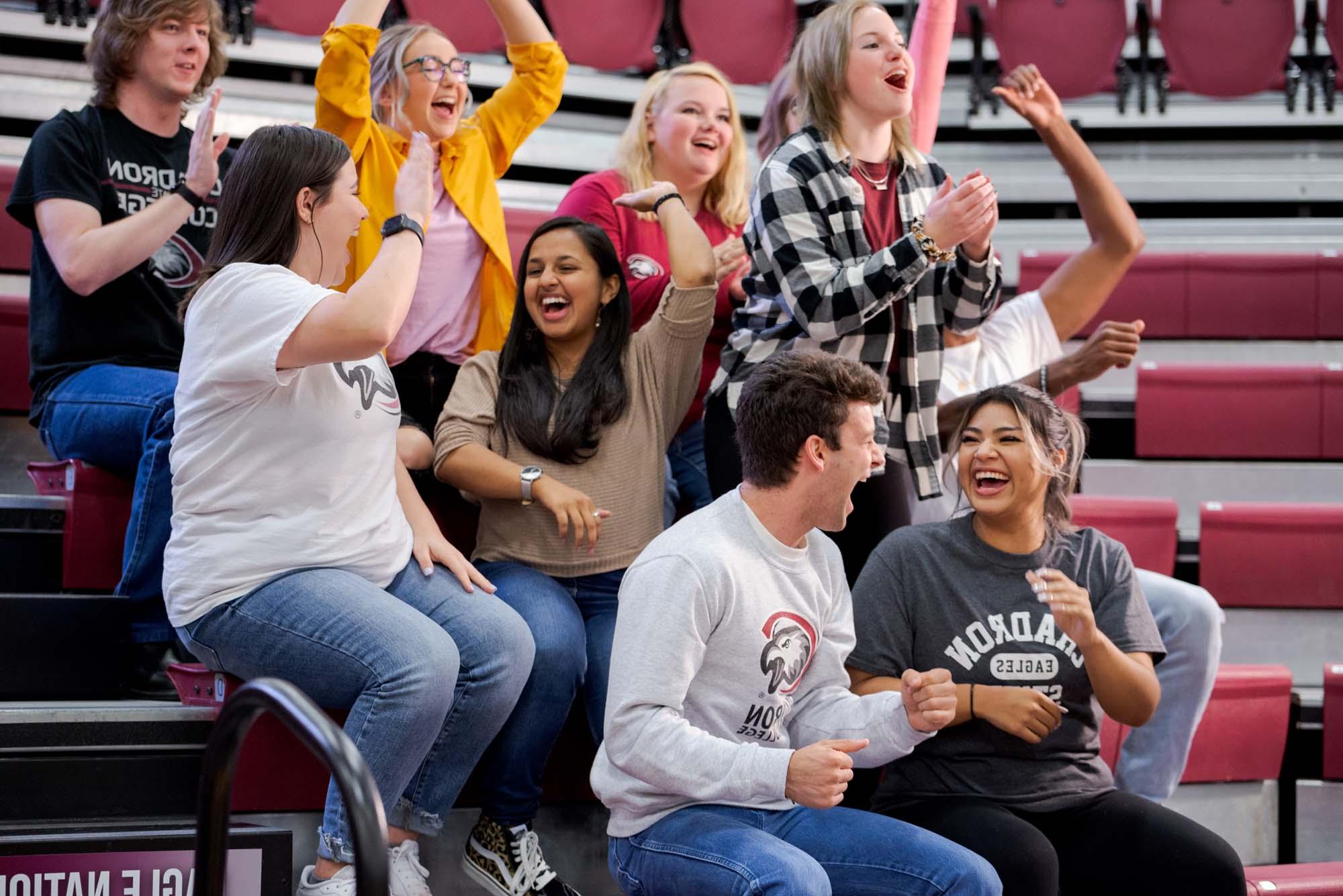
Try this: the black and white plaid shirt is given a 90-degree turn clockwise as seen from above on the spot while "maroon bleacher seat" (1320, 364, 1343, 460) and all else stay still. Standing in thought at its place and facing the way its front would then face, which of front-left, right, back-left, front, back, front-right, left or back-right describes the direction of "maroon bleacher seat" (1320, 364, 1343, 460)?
back

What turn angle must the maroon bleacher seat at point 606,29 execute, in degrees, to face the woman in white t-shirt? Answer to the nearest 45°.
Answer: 0° — it already faces them

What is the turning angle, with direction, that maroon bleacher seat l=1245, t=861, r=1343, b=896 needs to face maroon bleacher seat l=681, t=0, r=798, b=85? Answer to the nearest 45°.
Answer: approximately 135° to its right

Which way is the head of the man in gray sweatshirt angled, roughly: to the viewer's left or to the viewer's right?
to the viewer's right

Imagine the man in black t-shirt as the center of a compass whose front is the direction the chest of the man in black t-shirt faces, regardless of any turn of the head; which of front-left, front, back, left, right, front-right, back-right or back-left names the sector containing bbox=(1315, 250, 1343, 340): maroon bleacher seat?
front-left

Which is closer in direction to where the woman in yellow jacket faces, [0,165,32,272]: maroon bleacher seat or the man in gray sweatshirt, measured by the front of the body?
the man in gray sweatshirt

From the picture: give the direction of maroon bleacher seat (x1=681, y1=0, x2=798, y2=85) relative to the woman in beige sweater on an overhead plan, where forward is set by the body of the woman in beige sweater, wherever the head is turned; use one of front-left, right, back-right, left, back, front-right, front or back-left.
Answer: back
